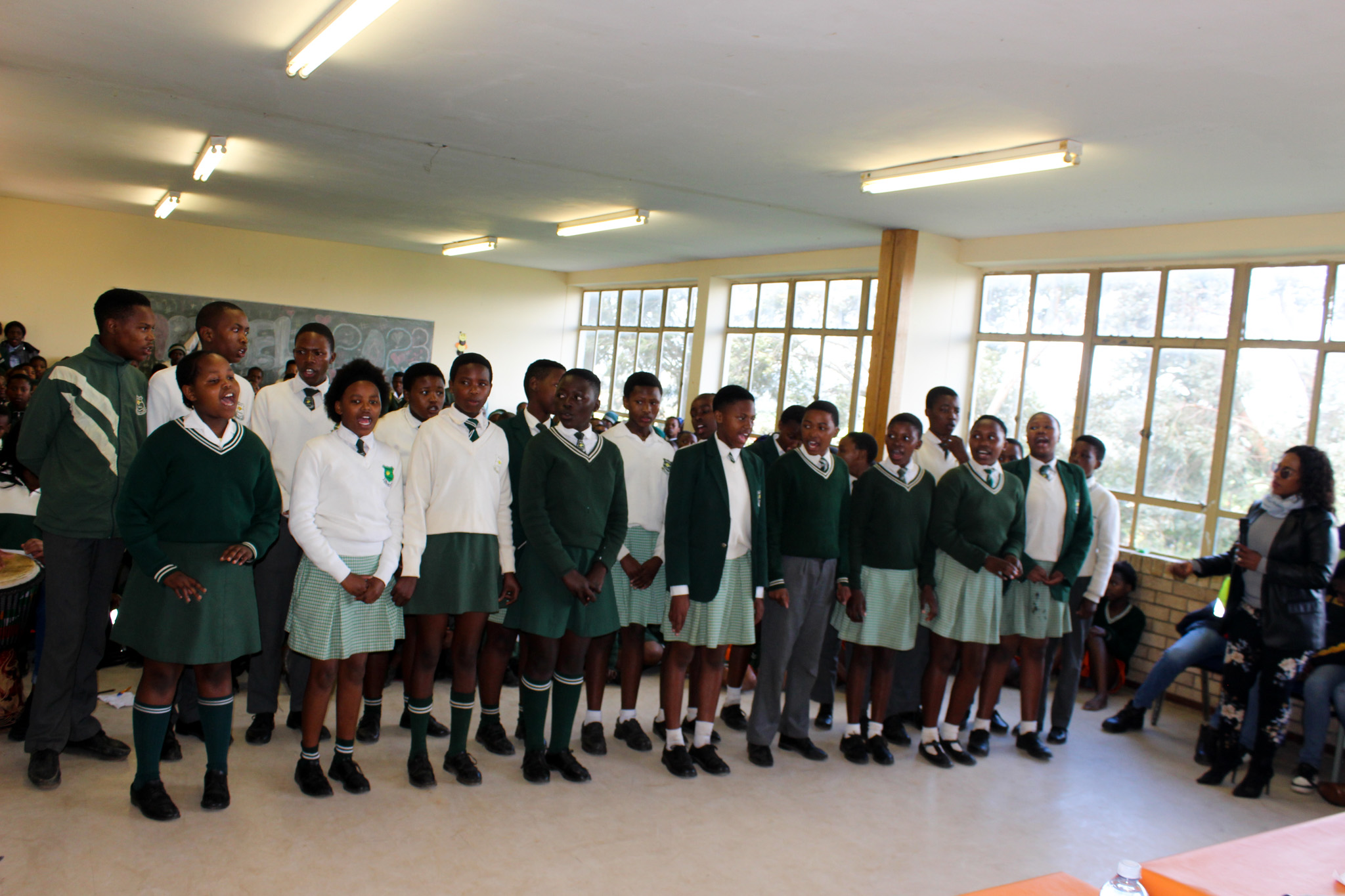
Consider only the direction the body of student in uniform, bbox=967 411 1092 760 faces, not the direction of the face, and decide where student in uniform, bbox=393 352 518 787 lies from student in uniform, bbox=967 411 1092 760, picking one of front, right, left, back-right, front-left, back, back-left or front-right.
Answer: front-right

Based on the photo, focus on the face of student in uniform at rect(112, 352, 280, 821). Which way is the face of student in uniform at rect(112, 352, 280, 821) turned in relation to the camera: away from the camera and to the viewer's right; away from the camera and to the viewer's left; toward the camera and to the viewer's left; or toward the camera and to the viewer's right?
toward the camera and to the viewer's right

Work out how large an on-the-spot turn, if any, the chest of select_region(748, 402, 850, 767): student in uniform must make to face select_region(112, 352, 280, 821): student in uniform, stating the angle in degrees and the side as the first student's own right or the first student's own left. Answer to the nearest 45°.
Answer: approximately 90° to the first student's own right

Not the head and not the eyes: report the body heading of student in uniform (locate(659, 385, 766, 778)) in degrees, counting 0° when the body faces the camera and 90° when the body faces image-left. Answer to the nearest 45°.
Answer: approximately 315°

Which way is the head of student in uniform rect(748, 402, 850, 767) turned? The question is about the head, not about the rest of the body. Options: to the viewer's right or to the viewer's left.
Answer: to the viewer's left

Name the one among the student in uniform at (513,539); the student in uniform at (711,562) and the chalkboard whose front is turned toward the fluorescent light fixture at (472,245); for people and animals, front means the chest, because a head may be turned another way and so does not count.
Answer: the chalkboard

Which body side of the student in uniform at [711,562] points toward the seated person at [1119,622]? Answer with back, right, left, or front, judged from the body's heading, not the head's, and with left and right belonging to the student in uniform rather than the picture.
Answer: left

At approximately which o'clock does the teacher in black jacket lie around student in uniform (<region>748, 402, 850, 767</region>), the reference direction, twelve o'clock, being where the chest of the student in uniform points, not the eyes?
The teacher in black jacket is roughly at 10 o'clock from the student in uniform.

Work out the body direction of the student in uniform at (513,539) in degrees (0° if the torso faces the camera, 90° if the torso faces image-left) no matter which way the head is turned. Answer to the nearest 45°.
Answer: approximately 315°
